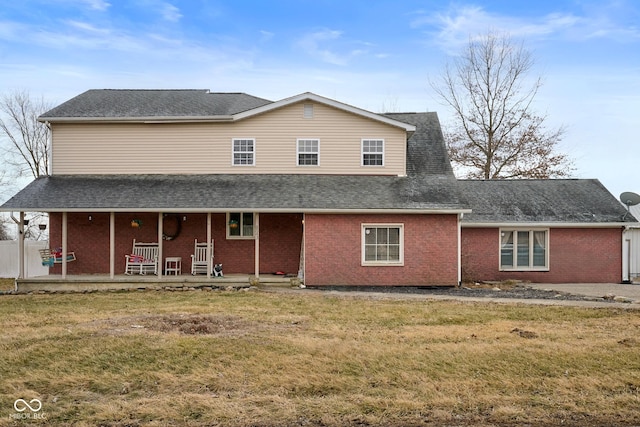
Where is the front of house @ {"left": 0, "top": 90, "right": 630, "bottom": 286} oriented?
toward the camera

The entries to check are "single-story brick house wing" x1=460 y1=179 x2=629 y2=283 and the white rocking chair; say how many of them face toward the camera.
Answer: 2

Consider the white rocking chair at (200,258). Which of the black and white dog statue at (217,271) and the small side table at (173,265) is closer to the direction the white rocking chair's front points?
the black and white dog statue

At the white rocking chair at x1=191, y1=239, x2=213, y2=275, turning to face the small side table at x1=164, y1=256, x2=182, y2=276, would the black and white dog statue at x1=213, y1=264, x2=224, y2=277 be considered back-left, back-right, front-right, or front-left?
back-left

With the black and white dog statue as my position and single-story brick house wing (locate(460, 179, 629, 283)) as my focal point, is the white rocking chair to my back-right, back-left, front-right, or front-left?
back-left

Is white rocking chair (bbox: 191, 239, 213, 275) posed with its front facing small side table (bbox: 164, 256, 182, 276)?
no

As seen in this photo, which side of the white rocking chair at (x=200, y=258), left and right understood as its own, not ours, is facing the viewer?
front

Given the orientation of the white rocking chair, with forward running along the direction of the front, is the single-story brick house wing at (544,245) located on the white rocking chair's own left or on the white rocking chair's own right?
on the white rocking chair's own left

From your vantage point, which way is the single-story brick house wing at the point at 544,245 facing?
toward the camera

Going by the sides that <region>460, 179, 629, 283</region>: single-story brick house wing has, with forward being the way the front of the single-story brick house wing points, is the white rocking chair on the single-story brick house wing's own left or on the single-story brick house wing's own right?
on the single-story brick house wing's own right

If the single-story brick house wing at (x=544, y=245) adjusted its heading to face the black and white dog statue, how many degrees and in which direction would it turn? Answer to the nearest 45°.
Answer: approximately 45° to its right
